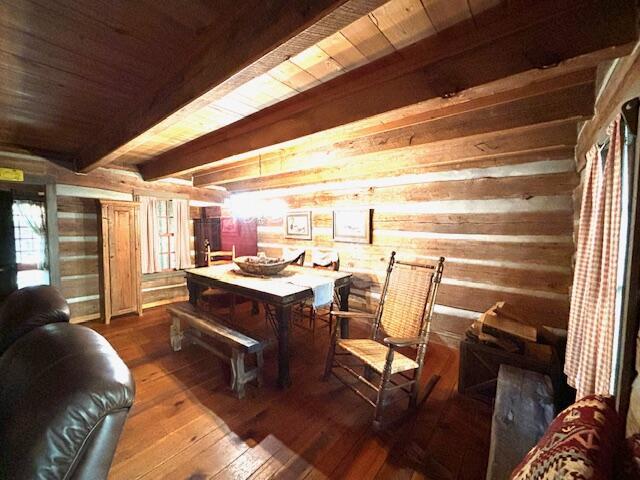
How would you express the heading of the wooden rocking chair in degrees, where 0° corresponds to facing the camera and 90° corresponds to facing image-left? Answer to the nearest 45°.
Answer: approximately 45°

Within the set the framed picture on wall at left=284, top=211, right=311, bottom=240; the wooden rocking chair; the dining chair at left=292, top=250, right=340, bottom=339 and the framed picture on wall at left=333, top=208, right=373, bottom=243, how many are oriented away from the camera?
0

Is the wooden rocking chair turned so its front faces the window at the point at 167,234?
no

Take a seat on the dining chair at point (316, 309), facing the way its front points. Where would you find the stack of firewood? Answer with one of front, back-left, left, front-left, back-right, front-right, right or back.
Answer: left

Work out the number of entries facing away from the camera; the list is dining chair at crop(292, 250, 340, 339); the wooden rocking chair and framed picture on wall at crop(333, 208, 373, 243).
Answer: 0

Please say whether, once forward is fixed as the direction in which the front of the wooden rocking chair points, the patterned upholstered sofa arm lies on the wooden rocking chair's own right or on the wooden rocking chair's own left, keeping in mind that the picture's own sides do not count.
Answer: on the wooden rocking chair's own left

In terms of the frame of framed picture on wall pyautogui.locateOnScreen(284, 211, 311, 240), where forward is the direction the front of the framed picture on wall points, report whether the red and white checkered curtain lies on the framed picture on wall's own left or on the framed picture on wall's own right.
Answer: on the framed picture on wall's own left

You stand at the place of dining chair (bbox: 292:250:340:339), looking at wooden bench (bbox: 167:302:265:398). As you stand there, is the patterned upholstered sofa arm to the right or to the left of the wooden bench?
left

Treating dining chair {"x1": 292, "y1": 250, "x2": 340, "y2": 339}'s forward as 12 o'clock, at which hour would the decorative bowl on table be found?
The decorative bowl on table is roughly at 12 o'clock from the dining chair.

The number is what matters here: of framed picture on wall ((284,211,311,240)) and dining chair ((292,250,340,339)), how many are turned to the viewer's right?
0

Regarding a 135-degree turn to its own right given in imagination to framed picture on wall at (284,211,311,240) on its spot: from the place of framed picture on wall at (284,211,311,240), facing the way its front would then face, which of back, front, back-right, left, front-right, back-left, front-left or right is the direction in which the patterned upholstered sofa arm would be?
back

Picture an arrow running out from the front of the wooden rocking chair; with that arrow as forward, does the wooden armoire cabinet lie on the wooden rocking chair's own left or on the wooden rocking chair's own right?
on the wooden rocking chair's own right

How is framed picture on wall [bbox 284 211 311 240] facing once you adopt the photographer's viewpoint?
facing the viewer and to the left of the viewer

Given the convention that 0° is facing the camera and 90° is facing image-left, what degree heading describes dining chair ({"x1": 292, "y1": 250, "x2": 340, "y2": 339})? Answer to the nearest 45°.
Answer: approximately 45°

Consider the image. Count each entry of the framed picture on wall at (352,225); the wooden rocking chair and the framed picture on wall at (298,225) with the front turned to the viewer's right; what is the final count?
0

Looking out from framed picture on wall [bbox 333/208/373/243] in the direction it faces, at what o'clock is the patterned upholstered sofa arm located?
The patterned upholstered sofa arm is roughly at 10 o'clock from the framed picture on wall.
